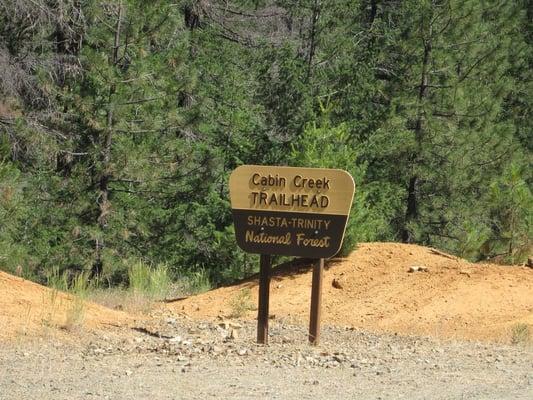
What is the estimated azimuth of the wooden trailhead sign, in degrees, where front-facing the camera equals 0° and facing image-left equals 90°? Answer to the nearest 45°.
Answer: approximately 0°

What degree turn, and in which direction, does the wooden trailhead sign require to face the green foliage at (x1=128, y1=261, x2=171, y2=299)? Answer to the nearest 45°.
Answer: approximately 135° to its right

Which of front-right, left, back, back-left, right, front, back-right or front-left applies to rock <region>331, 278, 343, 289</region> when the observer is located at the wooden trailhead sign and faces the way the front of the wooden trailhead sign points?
back

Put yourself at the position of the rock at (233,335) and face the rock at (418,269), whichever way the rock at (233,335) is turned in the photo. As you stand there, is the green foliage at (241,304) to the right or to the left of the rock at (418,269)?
left

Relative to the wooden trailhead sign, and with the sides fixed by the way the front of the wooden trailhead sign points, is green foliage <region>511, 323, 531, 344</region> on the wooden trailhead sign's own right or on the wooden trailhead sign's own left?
on the wooden trailhead sign's own left

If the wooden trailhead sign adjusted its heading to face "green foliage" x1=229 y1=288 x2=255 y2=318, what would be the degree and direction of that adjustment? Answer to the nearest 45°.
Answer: approximately 180°

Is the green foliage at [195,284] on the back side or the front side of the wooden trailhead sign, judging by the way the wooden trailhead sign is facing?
on the back side
